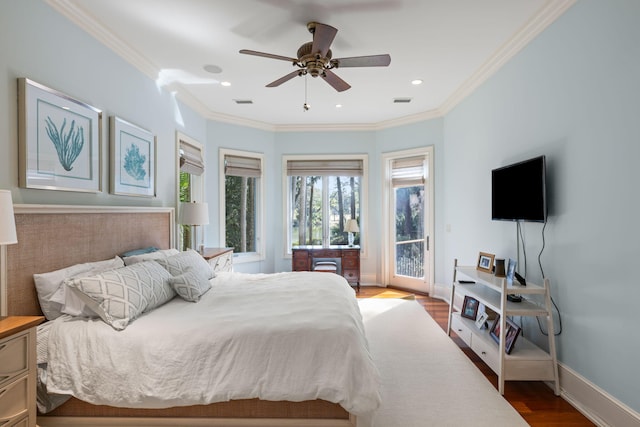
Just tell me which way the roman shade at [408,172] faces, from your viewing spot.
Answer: facing the viewer and to the left of the viewer

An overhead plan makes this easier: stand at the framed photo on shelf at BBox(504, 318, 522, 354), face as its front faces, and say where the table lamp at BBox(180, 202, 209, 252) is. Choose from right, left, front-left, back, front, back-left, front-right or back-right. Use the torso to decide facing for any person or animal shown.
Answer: front-right

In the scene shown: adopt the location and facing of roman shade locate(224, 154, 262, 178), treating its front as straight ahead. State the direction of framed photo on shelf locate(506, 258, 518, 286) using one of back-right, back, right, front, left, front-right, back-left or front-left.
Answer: front

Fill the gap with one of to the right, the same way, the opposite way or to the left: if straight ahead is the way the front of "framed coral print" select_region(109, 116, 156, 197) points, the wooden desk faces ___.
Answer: to the right

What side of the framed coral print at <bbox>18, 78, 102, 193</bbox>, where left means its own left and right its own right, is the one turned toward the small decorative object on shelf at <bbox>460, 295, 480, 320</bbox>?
front

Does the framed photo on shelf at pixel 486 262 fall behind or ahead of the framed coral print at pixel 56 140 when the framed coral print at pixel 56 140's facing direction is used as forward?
ahead

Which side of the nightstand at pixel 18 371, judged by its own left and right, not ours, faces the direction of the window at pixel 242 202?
left

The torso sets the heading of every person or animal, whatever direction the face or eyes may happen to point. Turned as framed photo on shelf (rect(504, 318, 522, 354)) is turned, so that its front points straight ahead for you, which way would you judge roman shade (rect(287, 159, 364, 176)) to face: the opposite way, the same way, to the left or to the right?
to the left

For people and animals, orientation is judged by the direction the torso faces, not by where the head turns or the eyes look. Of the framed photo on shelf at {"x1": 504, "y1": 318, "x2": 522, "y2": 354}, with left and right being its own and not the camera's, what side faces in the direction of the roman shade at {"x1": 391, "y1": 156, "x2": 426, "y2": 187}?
right

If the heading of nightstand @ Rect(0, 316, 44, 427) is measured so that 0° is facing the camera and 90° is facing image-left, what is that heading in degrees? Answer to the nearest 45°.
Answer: approximately 315°

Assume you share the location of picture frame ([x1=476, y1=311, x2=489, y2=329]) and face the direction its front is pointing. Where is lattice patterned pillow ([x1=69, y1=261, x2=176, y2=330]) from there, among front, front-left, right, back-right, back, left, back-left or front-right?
front

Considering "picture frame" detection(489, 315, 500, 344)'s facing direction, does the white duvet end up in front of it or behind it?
in front

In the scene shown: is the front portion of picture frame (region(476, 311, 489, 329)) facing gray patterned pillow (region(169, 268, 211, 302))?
yes

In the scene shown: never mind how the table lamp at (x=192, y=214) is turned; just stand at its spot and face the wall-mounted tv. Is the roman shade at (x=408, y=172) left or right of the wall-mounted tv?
left

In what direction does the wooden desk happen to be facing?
toward the camera

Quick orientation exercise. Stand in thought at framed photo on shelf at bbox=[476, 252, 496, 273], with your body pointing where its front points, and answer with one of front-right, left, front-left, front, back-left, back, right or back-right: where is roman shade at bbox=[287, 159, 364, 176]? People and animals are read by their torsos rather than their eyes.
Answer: right

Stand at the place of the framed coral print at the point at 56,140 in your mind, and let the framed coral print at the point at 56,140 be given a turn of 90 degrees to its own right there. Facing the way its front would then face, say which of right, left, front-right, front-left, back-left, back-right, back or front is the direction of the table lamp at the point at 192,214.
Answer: back

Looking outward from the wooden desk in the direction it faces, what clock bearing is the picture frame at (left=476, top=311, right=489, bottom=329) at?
The picture frame is roughly at 11 o'clock from the wooden desk.

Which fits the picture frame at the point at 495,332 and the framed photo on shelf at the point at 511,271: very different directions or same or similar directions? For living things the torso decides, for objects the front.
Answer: same or similar directions

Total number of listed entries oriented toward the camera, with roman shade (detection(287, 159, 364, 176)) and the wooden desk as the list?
2
